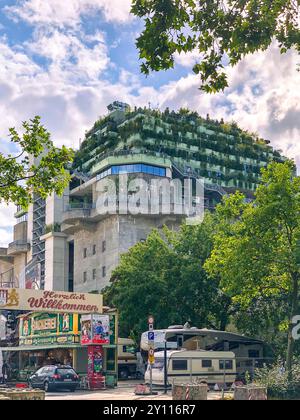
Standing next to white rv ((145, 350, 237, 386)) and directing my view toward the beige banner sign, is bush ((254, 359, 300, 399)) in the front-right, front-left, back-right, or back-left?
back-left

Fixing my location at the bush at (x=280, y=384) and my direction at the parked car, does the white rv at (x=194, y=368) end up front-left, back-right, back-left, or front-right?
front-right

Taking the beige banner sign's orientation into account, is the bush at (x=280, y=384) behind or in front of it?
in front

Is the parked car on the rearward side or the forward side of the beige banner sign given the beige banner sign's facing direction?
on the forward side

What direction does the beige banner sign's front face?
toward the camera

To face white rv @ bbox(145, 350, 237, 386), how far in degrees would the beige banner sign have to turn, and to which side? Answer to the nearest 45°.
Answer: approximately 45° to its left

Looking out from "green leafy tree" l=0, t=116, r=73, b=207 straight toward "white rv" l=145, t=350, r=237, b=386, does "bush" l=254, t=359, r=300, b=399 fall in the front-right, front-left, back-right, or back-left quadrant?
front-right

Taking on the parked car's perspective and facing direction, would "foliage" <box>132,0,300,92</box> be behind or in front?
behind

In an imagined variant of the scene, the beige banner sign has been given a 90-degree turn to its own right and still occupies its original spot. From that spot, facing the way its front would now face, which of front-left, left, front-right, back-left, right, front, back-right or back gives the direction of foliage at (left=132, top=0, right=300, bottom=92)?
left
